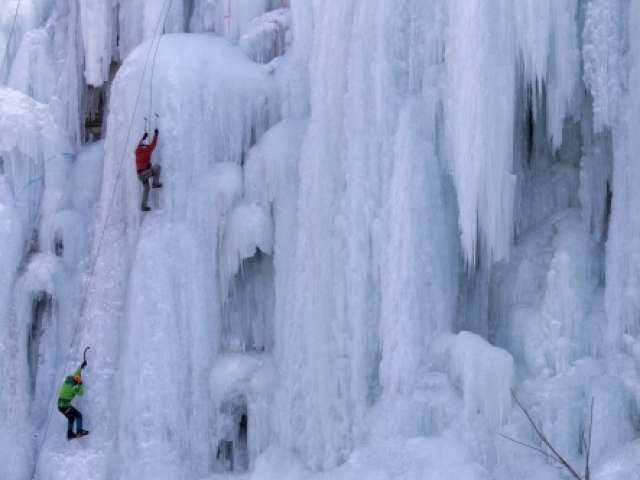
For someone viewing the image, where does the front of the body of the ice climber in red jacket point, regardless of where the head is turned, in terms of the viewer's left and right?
facing away from the viewer and to the right of the viewer
